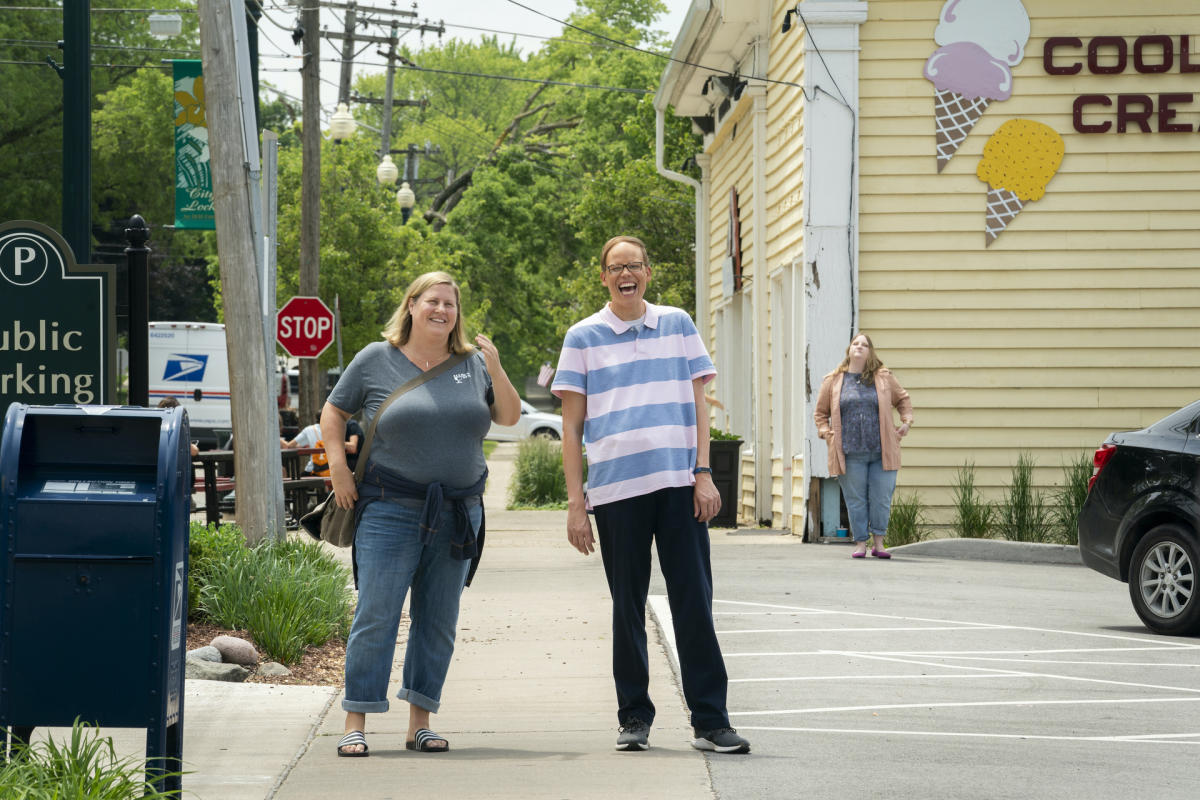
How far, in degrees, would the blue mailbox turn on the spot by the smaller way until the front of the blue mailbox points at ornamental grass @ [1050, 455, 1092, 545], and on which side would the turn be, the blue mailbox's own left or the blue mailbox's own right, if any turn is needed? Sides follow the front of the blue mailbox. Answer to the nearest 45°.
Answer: approximately 135° to the blue mailbox's own left

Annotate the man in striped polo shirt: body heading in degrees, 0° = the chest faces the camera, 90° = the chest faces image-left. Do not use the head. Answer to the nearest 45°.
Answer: approximately 0°

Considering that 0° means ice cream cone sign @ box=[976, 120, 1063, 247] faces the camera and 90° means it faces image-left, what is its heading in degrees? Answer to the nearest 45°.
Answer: approximately 0°

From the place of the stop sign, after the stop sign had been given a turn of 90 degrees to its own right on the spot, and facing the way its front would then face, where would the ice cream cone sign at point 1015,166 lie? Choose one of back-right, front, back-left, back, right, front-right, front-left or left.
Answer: back-left

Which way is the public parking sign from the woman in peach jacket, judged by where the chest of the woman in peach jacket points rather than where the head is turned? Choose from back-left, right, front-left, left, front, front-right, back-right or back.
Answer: front-right

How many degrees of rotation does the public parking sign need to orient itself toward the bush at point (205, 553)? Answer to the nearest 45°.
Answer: approximately 135° to its left

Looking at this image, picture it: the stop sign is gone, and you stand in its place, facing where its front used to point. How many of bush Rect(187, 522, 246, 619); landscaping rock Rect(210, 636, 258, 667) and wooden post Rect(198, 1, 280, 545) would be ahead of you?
3

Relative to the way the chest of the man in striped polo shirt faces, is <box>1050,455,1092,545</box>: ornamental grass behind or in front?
behind

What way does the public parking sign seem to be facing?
toward the camera

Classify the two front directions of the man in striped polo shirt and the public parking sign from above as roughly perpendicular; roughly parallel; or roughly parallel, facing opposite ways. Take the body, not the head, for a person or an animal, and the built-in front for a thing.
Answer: roughly parallel

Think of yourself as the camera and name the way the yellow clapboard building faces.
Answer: facing to the left of the viewer

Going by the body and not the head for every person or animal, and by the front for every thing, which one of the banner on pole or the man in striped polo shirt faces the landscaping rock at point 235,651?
the banner on pole
